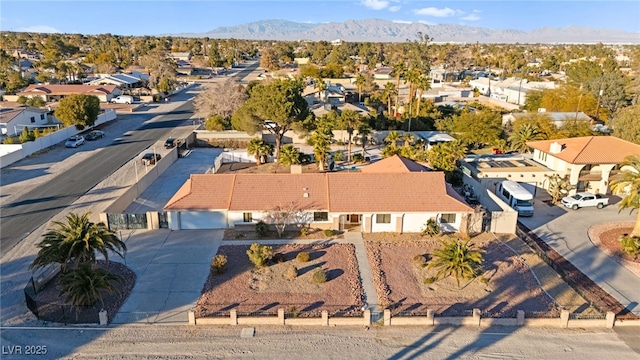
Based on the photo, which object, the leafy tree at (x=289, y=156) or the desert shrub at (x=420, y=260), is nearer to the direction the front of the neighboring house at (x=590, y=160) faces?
the desert shrub

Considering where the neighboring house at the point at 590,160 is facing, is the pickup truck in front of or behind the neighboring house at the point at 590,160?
in front

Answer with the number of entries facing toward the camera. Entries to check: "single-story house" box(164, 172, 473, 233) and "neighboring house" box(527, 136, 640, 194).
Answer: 2

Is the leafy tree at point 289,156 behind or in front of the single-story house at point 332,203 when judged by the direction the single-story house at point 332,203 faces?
behind

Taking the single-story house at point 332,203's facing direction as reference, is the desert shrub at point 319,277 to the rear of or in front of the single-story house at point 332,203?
in front

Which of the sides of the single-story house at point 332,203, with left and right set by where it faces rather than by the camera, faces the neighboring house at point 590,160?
left

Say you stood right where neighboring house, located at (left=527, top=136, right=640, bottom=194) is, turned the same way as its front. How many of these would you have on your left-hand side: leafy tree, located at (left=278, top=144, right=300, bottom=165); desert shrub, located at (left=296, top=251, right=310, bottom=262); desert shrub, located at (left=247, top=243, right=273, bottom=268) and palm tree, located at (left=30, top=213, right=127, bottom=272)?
0

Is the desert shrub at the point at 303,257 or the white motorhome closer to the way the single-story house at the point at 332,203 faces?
the desert shrub

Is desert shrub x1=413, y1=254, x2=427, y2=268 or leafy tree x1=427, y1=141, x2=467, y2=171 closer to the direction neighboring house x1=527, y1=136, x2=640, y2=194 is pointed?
the desert shrub

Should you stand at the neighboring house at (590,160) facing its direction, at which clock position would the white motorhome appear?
The white motorhome is roughly at 1 o'clock from the neighboring house.

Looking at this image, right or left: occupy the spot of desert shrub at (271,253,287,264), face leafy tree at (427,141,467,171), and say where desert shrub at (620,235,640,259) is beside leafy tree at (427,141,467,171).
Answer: right

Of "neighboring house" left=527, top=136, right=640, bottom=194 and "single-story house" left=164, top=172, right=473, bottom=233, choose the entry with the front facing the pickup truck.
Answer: the neighboring house

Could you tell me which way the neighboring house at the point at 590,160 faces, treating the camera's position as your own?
facing the viewer

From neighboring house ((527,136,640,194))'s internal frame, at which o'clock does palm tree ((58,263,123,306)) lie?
The palm tree is roughly at 1 o'clock from the neighboring house.

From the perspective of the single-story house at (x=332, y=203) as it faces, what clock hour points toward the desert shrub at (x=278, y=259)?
The desert shrub is roughly at 1 o'clock from the single-story house.

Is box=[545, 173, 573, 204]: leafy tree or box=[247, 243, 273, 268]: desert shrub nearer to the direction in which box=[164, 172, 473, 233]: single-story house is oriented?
the desert shrub

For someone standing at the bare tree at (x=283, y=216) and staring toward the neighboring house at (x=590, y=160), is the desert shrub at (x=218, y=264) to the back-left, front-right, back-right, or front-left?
back-right

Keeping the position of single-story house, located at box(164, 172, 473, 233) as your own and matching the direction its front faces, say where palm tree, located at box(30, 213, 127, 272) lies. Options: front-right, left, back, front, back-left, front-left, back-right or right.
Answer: front-right
